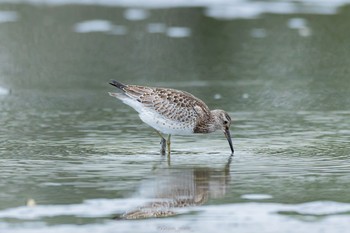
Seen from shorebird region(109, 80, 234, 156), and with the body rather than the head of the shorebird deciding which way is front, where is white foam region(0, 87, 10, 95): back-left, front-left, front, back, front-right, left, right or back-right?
back-left

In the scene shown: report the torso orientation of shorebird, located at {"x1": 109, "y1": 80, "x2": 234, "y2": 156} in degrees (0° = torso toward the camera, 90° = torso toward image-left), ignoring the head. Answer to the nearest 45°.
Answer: approximately 270°
